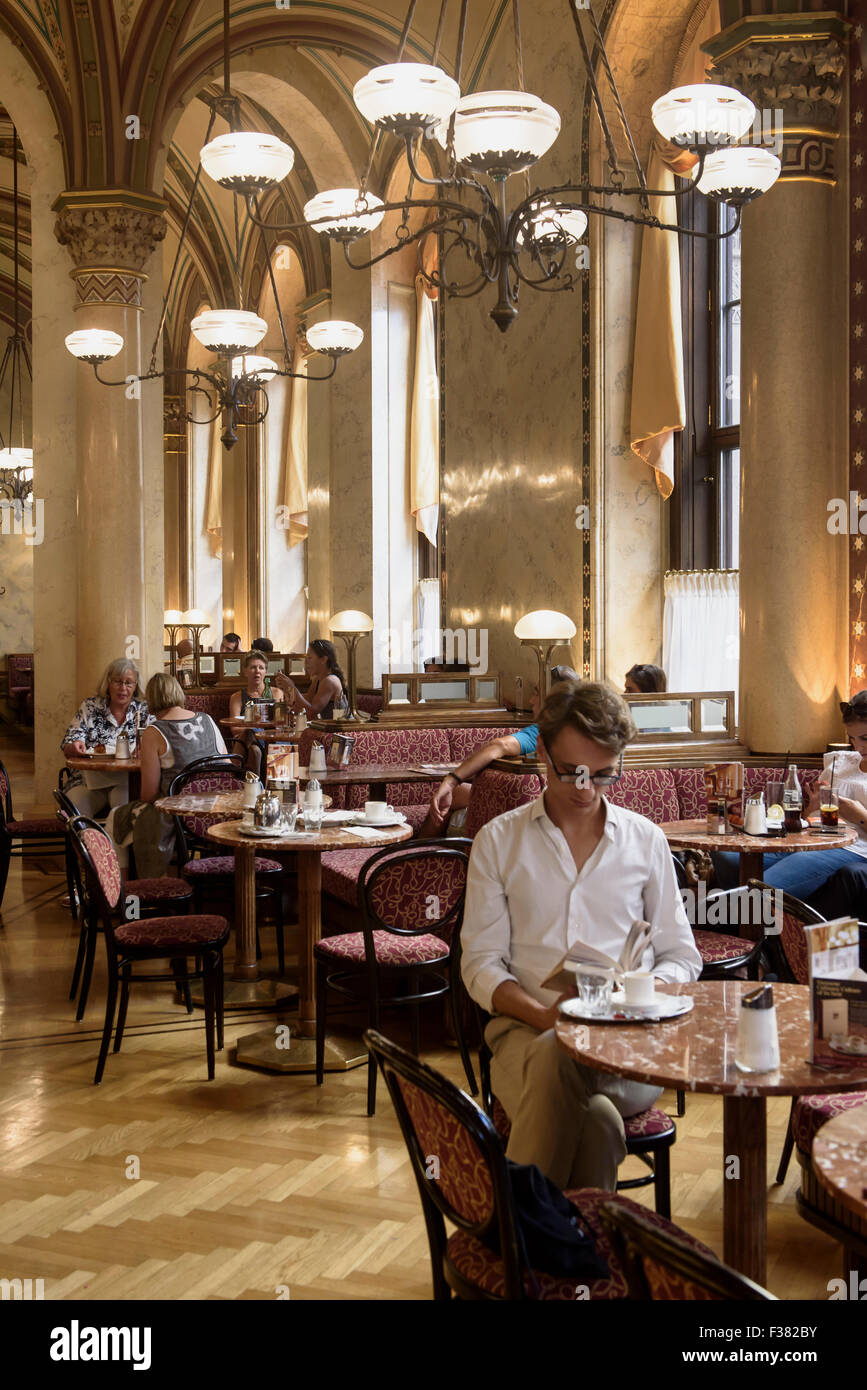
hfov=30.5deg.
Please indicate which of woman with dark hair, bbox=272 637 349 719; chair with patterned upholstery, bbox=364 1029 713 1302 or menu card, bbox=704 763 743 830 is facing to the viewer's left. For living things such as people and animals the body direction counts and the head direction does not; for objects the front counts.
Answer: the woman with dark hair

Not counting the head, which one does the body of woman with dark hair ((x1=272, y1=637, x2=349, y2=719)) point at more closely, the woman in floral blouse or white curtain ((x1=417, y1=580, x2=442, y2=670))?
the woman in floral blouse

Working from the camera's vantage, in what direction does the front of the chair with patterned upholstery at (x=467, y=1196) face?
facing away from the viewer and to the right of the viewer

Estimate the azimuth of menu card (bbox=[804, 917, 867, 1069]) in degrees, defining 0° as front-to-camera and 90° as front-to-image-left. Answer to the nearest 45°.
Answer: approximately 0°

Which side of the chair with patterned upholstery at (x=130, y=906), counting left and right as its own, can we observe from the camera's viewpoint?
right

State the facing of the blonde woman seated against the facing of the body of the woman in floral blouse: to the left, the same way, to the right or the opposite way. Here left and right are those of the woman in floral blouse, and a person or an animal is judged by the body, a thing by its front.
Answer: the opposite way

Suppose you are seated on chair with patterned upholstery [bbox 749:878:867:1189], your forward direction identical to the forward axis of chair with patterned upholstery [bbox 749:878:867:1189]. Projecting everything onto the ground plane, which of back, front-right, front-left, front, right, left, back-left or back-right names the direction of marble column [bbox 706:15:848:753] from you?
back-left

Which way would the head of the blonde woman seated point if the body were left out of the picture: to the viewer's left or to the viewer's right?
to the viewer's left

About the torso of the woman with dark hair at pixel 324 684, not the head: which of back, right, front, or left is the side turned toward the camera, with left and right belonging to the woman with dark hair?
left

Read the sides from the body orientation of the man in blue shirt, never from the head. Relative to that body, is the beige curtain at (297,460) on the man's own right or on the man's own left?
on the man's own right
